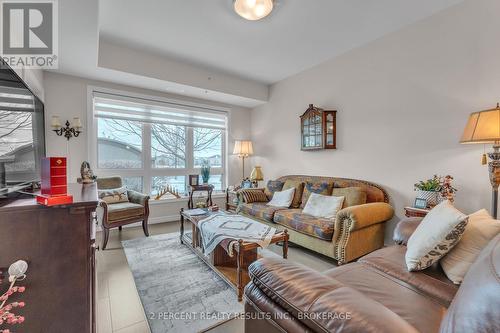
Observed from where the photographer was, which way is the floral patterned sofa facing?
facing the viewer and to the left of the viewer

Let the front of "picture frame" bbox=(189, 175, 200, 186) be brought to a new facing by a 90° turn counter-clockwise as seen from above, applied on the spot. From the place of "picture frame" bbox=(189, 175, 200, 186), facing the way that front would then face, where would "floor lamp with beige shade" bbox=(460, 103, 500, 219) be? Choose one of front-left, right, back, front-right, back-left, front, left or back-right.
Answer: front-right

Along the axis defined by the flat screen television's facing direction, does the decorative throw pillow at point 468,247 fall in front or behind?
in front

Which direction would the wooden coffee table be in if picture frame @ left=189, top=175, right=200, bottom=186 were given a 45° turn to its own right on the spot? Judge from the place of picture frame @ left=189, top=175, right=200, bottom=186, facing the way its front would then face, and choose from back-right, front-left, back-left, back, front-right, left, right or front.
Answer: front-left

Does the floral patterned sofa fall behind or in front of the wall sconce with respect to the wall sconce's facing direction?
in front

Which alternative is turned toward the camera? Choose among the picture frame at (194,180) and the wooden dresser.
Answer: the picture frame

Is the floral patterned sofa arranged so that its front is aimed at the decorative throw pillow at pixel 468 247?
no

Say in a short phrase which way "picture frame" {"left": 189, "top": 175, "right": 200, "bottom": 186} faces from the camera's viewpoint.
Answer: facing the viewer

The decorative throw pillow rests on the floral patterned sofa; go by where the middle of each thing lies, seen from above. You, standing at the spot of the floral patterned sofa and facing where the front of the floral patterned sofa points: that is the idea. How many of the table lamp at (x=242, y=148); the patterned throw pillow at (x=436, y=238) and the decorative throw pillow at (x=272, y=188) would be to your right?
2

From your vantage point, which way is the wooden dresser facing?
to the viewer's right

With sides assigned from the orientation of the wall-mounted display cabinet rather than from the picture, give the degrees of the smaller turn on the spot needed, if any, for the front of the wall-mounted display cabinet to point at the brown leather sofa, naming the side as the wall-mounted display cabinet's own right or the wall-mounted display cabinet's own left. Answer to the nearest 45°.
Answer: approximately 45° to the wall-mounted display cabinet's own left

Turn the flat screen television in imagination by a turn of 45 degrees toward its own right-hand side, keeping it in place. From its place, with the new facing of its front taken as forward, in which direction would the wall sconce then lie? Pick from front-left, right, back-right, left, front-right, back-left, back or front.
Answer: back

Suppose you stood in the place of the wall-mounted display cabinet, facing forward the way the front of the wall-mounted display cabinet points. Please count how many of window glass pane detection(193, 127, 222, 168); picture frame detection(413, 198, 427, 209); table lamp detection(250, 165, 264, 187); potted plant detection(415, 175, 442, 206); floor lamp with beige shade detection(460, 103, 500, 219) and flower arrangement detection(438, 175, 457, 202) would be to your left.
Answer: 4

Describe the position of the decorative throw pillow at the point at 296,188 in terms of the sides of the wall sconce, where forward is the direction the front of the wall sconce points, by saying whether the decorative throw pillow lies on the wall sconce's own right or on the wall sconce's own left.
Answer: on the wall sconce's own left

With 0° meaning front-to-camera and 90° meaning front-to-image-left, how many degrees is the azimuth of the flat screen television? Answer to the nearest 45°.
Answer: approximately 315°

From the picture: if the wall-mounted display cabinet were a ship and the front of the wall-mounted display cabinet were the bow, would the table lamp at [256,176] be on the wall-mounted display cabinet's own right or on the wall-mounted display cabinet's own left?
on the wall-mounted display cabinet's own right

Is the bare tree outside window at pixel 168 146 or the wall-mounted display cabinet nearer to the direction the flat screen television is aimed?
the wall-mounted display cabinet

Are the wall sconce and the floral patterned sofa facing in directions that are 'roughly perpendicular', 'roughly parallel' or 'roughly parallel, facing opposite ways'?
roughly perpendicular
